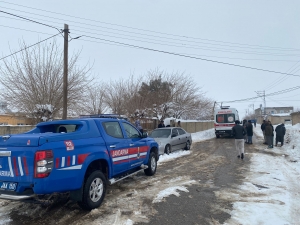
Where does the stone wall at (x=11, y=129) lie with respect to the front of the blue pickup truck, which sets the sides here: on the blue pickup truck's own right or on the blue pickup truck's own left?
on the blue pickup truck's own left

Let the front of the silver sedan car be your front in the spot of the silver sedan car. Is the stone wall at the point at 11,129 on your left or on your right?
on your right

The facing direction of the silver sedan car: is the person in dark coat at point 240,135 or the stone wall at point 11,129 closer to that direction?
the stone wall

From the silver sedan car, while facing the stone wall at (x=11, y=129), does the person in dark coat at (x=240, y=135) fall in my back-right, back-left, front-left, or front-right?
back-left

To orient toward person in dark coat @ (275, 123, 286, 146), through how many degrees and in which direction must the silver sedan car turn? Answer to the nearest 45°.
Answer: approximately 135° to its left

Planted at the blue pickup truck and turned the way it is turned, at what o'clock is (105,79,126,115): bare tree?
The bare tree is roughly at 11 o'clock from the blue pickup truck.

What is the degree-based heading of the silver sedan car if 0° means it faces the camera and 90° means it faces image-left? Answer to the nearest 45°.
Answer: approximately 45°

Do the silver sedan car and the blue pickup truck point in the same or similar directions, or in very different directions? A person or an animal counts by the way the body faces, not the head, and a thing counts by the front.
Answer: very different directions

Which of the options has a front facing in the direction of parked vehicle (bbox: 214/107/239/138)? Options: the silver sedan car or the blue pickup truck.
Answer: the blue pickup truck

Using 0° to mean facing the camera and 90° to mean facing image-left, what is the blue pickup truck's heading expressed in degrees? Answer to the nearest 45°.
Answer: approximately 225°

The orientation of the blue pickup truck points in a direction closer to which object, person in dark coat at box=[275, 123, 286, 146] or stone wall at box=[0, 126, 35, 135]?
the person in dark coat
